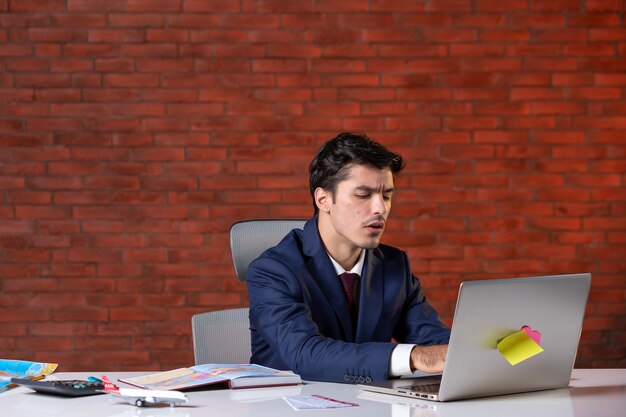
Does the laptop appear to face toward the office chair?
yes

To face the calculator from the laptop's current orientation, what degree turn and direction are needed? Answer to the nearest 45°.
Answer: approximately 45° to its left

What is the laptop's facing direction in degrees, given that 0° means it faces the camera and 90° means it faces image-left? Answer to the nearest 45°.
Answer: approximately 135°

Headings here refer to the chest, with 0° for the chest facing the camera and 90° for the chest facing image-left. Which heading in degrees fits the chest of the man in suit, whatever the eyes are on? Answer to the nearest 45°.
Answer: approximately 315°

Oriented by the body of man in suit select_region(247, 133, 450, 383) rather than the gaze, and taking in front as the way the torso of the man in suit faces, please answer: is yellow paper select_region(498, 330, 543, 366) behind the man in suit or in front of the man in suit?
in front

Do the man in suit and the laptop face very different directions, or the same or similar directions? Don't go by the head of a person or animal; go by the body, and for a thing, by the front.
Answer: very different directions

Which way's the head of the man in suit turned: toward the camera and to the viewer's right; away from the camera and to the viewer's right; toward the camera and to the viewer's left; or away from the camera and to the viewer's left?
toward the camera and to the viewer's right

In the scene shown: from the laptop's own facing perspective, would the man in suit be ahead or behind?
ahead
